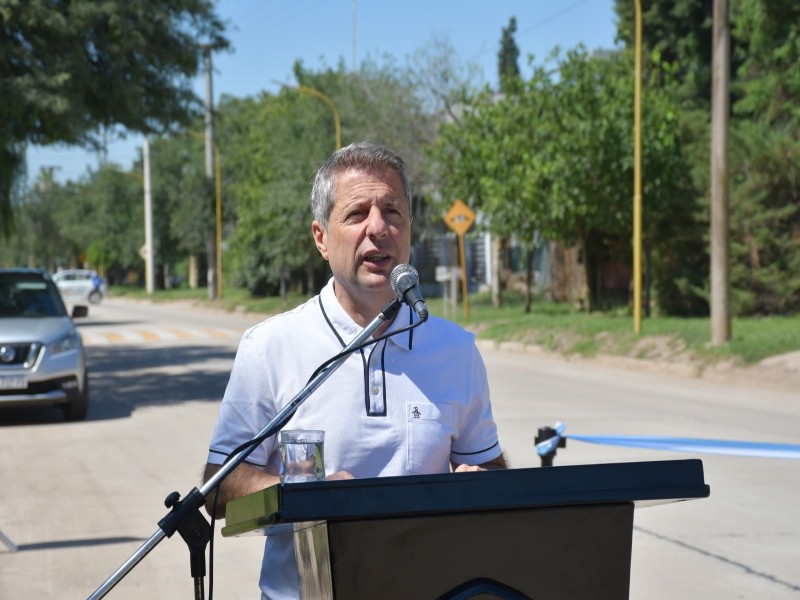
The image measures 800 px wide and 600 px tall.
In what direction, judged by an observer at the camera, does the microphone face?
facing away from the viewer and to the left of the viewer

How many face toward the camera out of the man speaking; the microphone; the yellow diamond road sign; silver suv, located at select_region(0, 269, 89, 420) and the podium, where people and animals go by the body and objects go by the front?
4

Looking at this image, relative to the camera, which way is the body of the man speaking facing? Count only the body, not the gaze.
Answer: toward the camera

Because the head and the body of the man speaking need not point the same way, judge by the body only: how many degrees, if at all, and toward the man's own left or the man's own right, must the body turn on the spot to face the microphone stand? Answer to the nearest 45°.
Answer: approximately 45° to the man's own right

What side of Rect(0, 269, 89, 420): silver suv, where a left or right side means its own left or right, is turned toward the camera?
front

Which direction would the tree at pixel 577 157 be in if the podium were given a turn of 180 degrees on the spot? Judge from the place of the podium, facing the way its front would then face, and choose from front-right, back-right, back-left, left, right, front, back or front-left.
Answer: front

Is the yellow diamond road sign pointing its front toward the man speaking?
yes

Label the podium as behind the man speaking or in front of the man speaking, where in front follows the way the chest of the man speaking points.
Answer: in front

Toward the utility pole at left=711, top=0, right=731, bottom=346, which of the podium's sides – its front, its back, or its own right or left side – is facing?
back

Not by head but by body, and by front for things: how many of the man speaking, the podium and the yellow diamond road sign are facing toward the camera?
3
